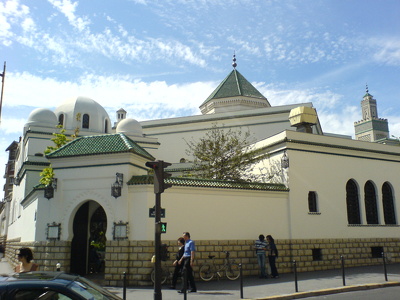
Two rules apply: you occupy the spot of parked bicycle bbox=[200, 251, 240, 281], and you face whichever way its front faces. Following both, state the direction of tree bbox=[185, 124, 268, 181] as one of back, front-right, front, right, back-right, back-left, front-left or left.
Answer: left

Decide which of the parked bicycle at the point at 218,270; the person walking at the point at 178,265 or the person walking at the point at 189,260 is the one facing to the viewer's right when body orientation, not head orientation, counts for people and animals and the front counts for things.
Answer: the parked bicycle

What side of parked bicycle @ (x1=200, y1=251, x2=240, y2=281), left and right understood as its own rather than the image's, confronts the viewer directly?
right

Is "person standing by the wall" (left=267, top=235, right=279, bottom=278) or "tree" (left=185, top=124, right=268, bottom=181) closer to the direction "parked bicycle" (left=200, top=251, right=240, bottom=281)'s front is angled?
the person standing by the wall

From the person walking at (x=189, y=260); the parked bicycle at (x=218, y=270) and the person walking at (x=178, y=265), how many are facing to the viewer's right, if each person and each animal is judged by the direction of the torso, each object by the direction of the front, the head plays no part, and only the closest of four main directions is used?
1
